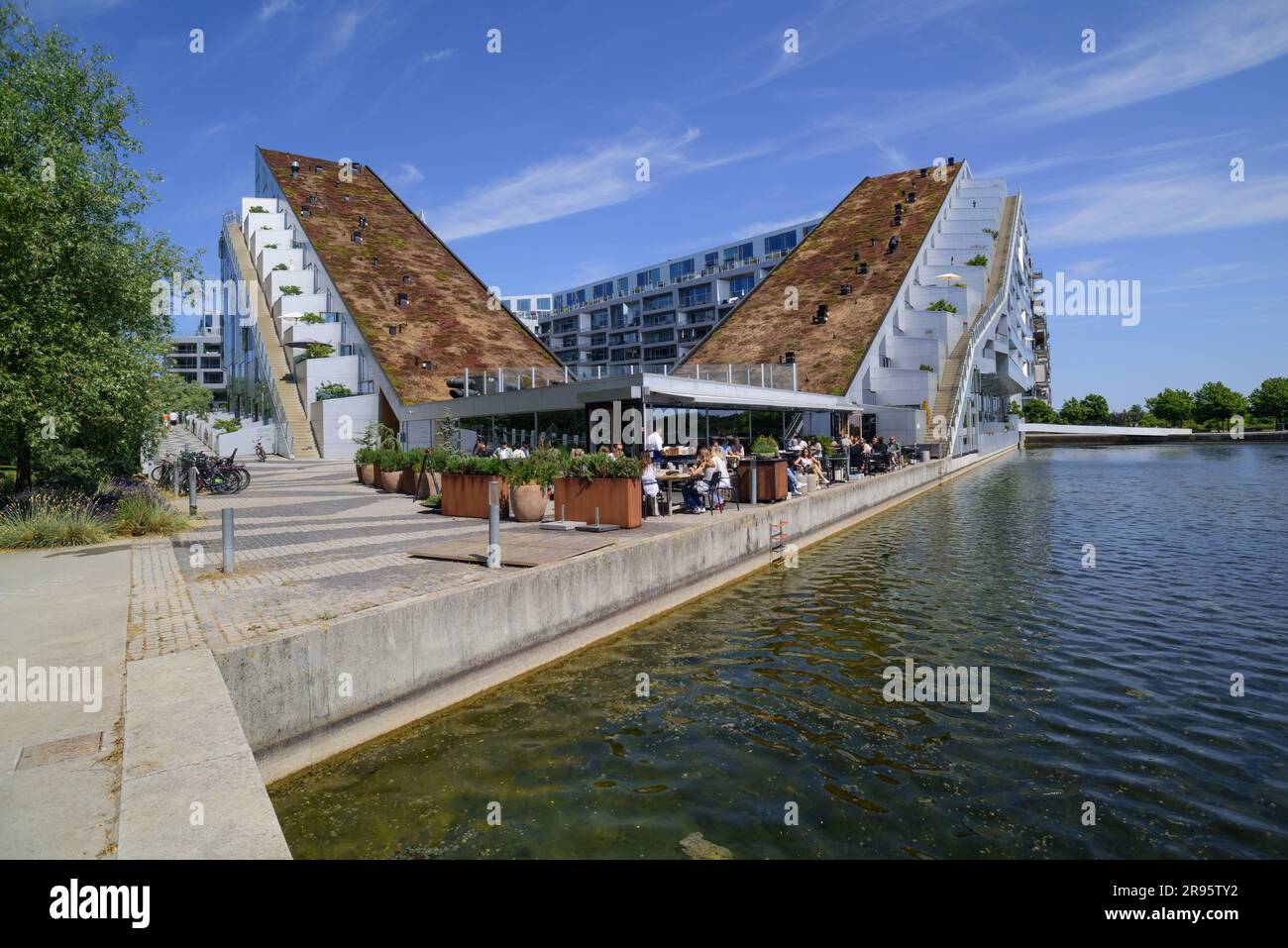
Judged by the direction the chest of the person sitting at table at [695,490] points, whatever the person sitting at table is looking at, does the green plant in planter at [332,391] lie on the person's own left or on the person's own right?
on the person's own right

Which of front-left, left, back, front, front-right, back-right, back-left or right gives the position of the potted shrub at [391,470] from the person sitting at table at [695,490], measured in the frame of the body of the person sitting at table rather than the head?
front-right

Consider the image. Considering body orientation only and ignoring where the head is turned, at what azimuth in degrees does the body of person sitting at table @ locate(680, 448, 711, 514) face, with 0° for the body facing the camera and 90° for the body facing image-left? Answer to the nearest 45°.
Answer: approximately 90°

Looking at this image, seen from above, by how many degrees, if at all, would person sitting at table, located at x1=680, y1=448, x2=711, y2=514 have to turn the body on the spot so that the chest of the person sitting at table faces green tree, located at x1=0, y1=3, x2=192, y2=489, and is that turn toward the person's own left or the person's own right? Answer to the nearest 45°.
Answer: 0° — they already face it

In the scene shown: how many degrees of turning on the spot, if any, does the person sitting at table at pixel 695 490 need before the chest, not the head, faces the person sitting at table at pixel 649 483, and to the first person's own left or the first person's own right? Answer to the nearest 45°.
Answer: approximately 45° to the first person's own left

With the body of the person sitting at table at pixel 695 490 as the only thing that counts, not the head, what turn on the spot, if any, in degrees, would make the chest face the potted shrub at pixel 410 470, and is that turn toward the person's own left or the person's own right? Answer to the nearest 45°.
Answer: approximately 45° to the person's own right

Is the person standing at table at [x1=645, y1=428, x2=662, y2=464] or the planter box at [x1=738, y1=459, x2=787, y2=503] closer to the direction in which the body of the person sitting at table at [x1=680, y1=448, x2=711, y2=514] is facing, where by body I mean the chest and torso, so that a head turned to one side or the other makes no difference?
the person standing at table

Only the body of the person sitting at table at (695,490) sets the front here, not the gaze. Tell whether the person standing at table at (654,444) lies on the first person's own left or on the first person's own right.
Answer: on the first person's own right

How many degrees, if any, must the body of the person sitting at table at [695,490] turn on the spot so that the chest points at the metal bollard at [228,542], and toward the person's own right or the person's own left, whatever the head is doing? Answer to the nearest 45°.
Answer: approximately 45° to the person's own left

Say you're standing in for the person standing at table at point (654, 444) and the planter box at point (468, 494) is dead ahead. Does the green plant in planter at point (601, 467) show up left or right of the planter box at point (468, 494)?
left

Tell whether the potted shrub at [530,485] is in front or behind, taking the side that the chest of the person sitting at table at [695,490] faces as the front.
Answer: in front
